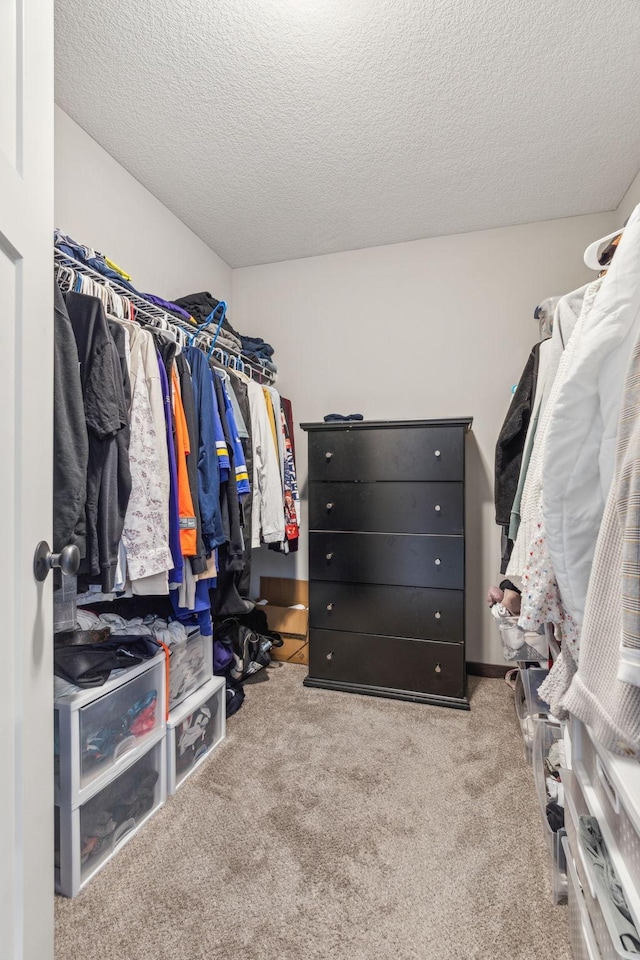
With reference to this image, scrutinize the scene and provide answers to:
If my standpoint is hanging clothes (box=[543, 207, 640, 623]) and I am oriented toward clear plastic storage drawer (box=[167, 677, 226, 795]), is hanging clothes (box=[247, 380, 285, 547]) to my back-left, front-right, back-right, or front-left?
front-right

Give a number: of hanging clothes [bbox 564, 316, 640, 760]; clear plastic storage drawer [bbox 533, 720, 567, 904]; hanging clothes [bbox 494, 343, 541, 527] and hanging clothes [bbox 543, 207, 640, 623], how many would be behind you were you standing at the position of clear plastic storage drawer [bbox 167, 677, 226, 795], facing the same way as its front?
0

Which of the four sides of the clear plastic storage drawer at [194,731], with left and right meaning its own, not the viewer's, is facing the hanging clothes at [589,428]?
front

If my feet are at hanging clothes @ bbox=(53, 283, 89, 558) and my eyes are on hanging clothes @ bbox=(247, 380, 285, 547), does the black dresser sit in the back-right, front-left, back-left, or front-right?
front-right

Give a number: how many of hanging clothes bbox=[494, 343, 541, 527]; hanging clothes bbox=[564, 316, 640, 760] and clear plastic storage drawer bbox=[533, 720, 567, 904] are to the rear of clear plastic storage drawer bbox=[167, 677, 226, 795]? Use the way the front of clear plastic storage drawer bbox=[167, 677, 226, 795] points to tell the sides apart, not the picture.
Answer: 0

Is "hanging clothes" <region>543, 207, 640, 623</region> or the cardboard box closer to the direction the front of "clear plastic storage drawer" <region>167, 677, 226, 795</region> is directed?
the hanging clothes

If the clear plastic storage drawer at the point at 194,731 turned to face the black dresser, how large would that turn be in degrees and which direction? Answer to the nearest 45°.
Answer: approximately 45° to its left

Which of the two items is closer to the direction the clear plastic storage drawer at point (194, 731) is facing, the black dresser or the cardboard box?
the black dresser

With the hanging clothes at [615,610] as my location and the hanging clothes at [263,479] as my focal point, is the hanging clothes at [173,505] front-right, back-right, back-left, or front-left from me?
front-left

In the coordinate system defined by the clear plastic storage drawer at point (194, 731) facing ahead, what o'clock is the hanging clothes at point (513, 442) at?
The hanging clothes is roughly at 11 o'clock from the clear plastic storage drawer.

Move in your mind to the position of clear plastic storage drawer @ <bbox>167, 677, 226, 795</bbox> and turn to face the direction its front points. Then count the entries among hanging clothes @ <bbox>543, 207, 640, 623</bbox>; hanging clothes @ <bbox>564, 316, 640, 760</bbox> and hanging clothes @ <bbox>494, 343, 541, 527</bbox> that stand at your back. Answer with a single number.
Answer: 0

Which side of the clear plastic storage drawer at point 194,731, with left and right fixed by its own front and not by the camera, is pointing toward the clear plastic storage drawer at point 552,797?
front

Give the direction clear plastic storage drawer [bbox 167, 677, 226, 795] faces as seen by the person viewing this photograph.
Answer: facing the viewer and to the right of the viewer

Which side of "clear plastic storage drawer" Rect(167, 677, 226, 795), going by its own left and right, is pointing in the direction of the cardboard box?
left

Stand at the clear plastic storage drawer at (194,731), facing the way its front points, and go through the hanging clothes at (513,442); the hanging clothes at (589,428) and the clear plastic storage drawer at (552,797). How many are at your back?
0
